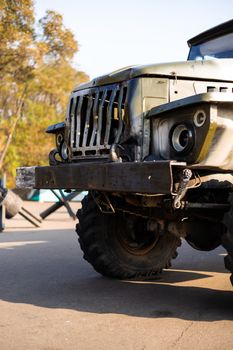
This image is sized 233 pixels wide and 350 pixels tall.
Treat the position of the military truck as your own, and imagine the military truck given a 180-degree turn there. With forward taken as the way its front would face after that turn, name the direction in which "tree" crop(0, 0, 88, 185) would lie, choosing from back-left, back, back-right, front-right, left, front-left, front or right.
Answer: front-left

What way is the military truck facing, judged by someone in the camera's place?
facing the viewer and to the left of the viewer
